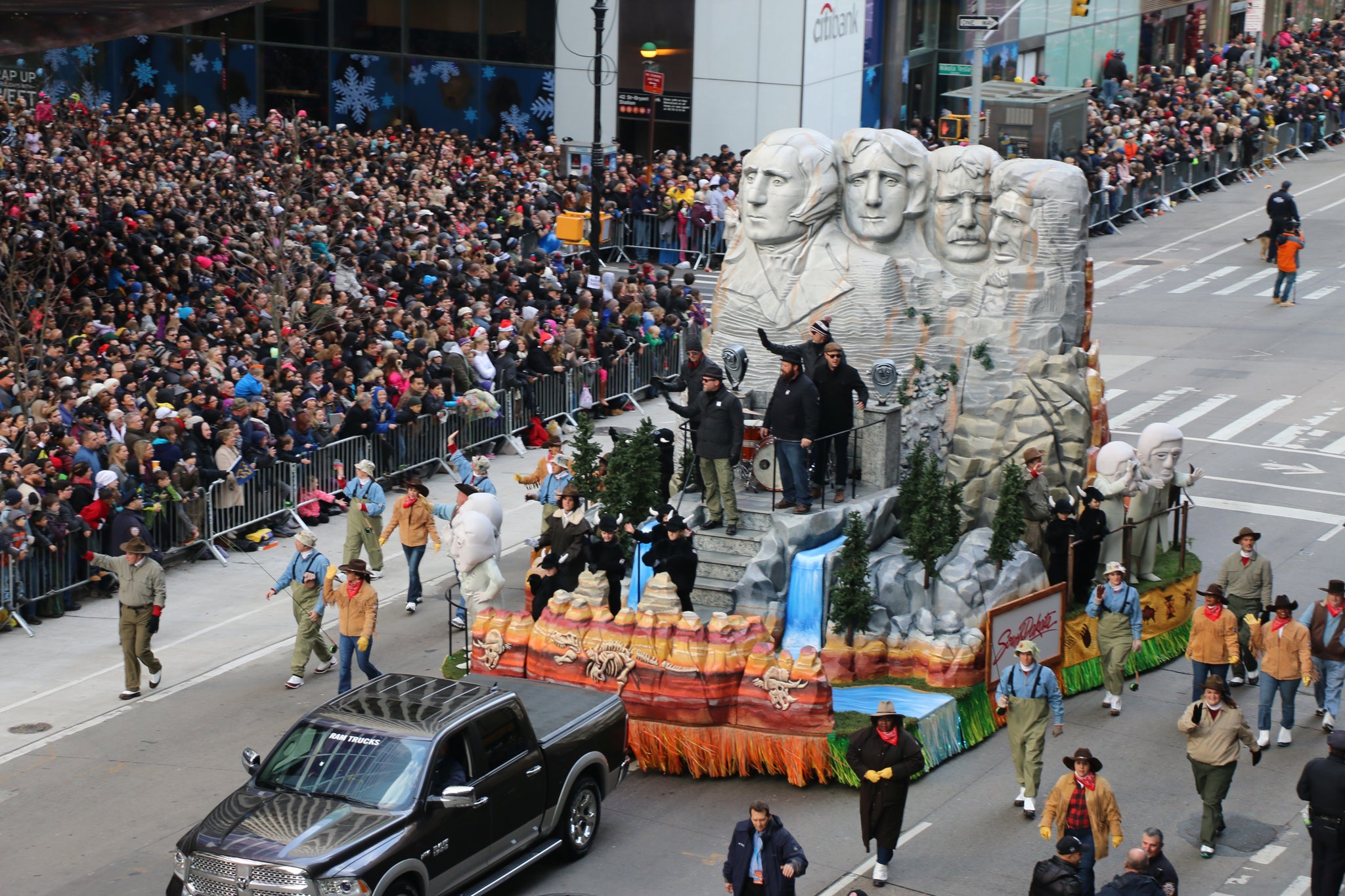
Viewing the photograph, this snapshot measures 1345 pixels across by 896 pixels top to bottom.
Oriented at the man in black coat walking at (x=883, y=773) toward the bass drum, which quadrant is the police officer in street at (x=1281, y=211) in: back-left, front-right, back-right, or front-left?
front-right

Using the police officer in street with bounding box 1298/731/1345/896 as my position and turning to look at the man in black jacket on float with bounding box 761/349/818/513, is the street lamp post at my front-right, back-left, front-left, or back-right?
front-right

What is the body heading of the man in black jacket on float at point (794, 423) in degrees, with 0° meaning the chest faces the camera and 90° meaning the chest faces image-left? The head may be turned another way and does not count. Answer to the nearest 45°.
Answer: approximately 45°

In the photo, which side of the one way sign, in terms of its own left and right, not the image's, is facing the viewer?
front

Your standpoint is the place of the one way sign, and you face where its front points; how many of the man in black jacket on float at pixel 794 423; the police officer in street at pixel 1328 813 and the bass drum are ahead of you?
3

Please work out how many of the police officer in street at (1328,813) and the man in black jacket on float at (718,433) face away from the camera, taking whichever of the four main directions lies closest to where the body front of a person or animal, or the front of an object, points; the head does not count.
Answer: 1

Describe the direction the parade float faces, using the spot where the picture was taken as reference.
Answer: facing the viewer and to the left of the viewer

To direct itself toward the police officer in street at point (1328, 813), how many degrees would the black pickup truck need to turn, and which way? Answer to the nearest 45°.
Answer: approximately 135° to its left

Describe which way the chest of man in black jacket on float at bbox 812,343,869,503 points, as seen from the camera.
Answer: toward the camera

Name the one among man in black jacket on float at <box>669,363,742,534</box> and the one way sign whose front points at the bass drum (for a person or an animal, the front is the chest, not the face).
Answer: the one way sign

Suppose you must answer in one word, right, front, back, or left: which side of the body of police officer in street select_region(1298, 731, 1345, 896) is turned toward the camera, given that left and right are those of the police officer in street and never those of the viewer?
back

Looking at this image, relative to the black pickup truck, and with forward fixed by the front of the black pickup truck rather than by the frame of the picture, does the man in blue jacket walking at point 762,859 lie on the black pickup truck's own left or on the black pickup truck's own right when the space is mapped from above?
on the black pickup truck's own left

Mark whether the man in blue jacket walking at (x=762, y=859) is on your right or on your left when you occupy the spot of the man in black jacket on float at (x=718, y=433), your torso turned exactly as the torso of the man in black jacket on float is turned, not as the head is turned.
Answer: on your left
